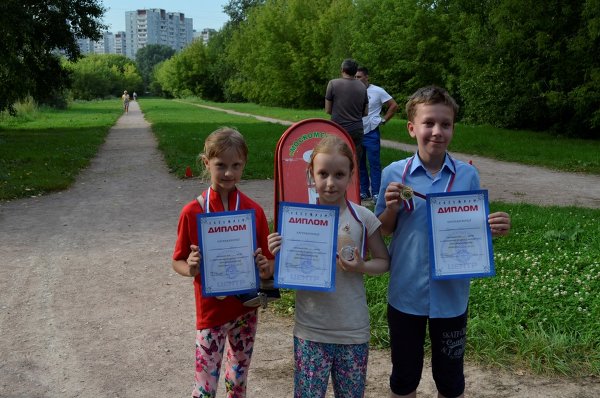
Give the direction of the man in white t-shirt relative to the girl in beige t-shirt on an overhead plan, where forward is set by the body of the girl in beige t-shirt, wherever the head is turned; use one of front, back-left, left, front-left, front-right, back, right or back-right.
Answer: back

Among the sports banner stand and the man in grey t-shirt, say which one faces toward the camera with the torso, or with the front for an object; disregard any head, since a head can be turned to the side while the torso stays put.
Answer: the sports banner stand

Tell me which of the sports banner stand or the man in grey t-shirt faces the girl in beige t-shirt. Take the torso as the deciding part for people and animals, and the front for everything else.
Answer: the sports banner stand

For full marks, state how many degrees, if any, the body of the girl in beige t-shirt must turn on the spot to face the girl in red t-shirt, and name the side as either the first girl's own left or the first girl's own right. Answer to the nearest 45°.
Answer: approximately 90° to the first girl's own right

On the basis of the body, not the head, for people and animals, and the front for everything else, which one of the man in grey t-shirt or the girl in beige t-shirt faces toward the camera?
the girl in beige t-shirt

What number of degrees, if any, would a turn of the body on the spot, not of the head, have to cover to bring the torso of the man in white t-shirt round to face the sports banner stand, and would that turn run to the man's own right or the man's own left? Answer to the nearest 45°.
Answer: approximately 45° to the man's own left

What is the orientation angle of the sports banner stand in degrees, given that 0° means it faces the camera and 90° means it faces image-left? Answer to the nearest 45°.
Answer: approximately 0°

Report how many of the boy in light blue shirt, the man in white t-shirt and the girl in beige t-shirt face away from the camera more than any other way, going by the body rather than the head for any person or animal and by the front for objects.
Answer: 0

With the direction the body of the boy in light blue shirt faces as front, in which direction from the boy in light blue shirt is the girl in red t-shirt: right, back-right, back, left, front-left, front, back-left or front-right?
right

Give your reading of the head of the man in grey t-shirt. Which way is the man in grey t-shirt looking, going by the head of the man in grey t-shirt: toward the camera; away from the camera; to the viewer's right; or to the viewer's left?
away from the camera

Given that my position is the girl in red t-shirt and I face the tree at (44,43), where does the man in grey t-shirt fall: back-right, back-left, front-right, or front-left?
front-right

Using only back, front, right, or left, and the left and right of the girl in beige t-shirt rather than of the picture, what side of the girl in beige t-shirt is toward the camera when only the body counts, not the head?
front

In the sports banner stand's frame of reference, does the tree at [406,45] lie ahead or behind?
behind

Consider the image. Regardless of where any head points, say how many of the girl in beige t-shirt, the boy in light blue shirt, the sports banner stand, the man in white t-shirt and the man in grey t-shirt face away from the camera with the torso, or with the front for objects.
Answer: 1

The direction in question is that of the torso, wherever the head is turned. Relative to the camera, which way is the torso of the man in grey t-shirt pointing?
away from the camera

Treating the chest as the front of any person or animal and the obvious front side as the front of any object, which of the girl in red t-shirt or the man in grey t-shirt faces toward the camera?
the girl in red t-shirt

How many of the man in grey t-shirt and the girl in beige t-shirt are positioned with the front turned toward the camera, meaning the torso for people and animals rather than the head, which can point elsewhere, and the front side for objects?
1

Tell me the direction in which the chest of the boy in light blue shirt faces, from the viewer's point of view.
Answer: toward the camera

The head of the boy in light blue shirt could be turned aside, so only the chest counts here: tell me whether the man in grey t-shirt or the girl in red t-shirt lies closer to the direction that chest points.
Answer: the girl in red t-shirt

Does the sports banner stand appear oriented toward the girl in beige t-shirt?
yes

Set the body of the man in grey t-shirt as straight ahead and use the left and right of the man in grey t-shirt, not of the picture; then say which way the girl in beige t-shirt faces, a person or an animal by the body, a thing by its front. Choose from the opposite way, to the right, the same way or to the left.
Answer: the opposite way
